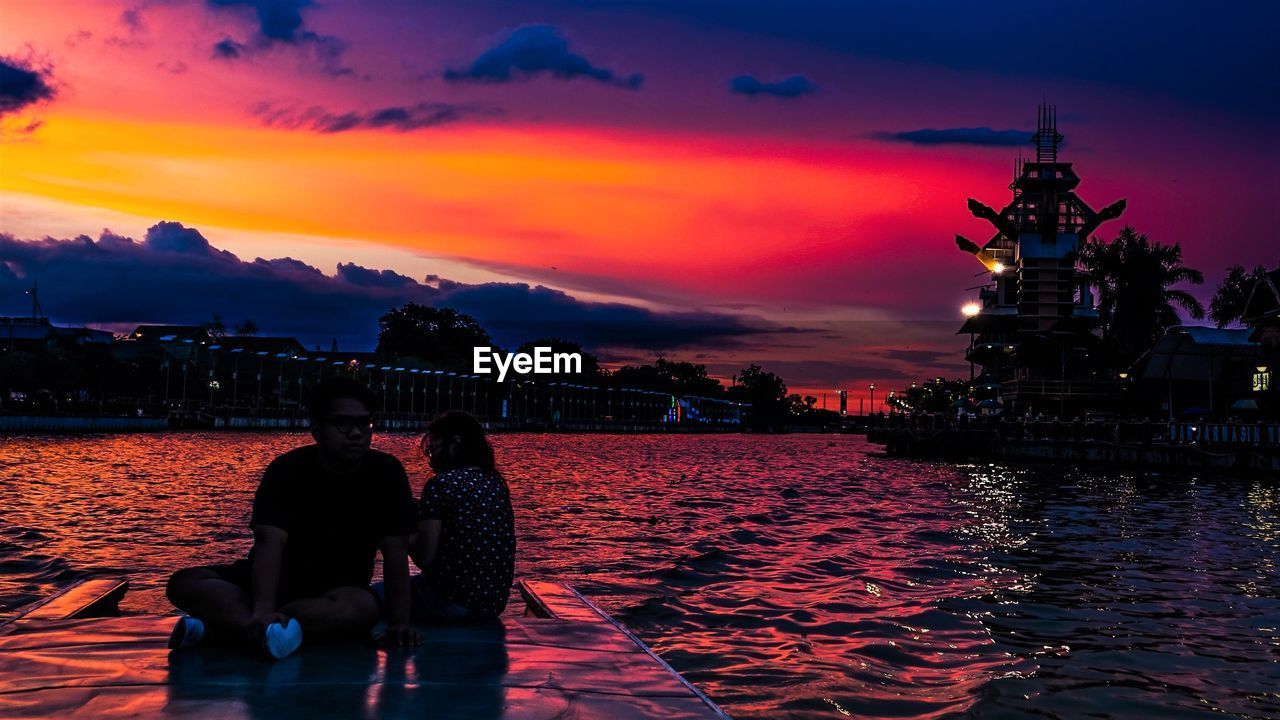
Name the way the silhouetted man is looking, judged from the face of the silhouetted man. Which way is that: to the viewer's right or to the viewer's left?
to the viewer's right

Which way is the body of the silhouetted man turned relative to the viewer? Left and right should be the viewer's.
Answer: facing the viewer

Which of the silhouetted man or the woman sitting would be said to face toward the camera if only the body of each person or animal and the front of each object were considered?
the silhouetted man

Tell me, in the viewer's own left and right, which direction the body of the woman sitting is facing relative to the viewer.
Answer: facing away from the viewer and to the left of the viewer

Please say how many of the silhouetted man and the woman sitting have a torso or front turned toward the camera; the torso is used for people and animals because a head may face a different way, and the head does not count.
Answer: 1

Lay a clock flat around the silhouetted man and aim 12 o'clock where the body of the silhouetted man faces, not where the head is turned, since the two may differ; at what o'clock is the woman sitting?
The woman sitting is roughly at 8 o'clock from the silhouetted man.
